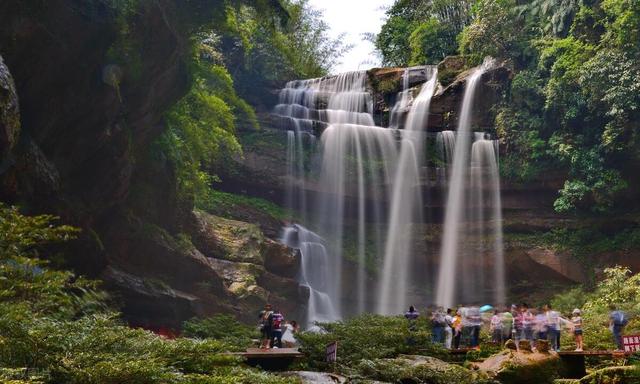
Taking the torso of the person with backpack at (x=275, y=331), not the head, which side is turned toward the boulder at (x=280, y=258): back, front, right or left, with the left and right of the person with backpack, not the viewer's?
front

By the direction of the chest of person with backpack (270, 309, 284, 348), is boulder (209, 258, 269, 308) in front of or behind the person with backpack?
in front

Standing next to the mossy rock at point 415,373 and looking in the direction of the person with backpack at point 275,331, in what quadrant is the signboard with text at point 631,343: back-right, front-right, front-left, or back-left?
back-right

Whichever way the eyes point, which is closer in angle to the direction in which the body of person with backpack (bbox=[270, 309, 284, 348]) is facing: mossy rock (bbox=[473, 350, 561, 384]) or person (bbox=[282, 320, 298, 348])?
the person

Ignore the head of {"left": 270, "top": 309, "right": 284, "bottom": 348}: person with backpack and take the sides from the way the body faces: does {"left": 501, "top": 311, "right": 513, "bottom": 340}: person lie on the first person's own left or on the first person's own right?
on the first person's own right

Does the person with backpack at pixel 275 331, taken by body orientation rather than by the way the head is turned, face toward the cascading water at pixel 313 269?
yes

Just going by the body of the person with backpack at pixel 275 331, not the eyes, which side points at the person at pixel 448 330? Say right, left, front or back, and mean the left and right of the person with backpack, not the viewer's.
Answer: right

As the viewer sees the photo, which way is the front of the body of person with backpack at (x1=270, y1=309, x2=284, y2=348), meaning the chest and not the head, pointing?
away from the camera

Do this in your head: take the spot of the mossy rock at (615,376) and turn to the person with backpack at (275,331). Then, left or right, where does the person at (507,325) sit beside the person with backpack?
right

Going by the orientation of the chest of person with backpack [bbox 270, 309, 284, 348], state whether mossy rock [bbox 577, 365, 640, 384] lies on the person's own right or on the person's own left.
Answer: on the person's own right

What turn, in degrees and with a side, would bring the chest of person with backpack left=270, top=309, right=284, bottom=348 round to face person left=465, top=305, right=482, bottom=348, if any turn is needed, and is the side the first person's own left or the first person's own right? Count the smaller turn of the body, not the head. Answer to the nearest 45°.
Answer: approximately 90° to the first person's own right

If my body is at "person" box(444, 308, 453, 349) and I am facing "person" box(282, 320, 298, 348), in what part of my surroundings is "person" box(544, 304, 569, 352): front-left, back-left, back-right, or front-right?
back-left

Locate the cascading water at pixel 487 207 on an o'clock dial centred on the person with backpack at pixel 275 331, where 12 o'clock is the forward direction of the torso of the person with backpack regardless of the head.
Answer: The cascading water is roughly at 1 o'clock from the person with backpack.

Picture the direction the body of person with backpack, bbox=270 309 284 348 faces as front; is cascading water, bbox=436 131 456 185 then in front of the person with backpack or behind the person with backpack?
in front

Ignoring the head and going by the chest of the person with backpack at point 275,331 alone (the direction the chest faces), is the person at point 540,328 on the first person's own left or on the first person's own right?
on the first person's own right

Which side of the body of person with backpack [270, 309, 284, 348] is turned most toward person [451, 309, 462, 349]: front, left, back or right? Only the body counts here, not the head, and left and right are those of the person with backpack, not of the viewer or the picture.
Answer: right

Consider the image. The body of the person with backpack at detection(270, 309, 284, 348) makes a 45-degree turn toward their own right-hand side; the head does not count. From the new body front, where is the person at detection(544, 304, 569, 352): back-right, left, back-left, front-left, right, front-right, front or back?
front-right

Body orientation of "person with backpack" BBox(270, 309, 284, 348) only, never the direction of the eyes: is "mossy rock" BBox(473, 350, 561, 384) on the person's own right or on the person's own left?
on the person's own right
